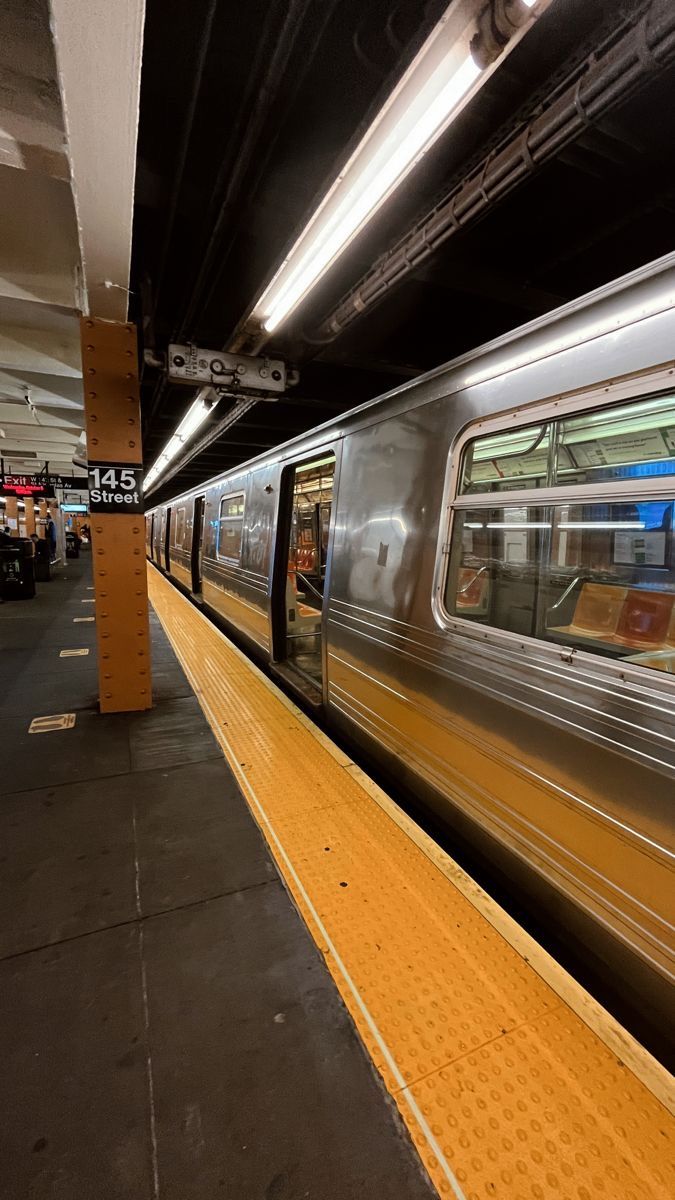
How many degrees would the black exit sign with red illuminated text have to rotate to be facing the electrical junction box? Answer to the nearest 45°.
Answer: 0° — it already faces it

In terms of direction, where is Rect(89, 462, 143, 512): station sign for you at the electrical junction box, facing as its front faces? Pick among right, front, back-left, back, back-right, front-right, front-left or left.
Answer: front-right

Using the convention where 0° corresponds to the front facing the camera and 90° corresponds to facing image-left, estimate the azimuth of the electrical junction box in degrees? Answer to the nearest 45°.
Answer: approximately 0°

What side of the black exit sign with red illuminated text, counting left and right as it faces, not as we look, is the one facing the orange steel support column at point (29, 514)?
back

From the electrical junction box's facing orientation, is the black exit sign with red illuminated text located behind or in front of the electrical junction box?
behind

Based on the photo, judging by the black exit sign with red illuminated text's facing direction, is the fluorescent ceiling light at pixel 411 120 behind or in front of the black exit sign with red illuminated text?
in front

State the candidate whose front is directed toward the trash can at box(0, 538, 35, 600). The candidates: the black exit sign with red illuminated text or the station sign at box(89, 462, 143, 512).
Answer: the black exit sign with red illuminated text

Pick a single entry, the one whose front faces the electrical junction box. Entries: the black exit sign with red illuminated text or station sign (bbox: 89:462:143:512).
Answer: the black exit sign with red illuminated text

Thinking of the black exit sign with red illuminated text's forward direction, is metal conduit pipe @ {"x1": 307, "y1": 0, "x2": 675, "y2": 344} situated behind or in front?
in front

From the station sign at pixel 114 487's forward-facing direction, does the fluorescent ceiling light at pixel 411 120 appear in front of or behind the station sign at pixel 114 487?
in front

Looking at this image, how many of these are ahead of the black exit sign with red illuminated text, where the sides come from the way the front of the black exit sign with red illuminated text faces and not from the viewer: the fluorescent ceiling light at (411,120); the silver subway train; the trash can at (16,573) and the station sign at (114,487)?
4
